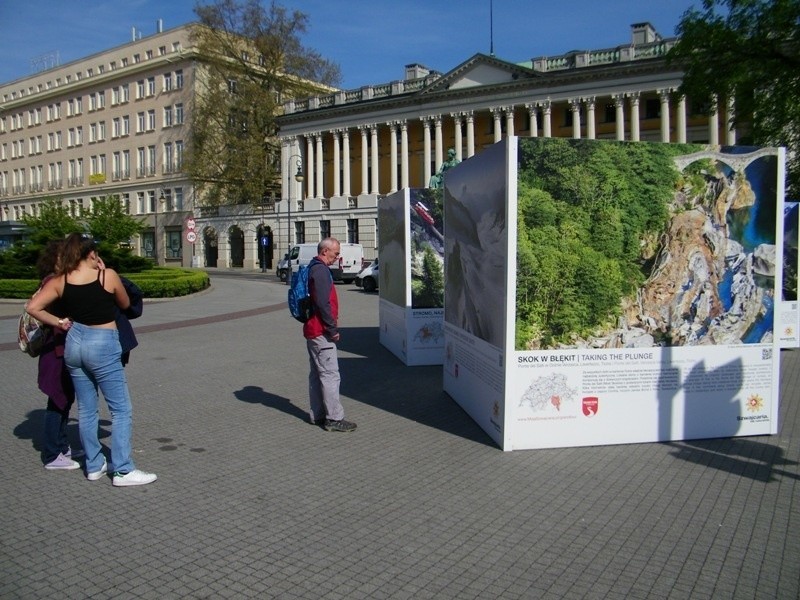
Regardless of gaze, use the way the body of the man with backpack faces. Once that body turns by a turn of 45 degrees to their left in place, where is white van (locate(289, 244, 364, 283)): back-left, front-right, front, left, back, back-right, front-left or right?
front-left

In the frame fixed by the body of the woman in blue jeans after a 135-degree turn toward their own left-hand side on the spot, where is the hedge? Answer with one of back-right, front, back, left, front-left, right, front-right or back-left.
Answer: right

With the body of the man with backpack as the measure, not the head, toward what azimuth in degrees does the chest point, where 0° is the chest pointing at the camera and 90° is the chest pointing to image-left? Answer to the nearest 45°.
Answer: approximately 270°

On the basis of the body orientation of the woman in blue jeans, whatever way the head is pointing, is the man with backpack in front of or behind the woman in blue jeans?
in front

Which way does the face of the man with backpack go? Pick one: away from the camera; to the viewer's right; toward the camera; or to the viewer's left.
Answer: to the viewer's right

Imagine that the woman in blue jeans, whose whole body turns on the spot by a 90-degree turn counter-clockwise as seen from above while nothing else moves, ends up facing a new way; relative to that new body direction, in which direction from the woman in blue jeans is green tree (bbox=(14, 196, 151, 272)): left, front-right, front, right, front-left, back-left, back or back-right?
front-right

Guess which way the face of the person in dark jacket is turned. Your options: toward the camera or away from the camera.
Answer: away from the camera

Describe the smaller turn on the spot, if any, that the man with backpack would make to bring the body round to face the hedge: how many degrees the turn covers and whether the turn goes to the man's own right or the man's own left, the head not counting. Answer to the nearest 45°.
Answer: approximately 90° to the man's own left

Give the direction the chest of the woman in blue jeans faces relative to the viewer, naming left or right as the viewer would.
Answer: facing away from the viewer and to the right of the viewer

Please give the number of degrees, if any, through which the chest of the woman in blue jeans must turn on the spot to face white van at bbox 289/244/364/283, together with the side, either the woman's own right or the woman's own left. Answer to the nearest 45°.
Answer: approximately 45° to the woman's own left

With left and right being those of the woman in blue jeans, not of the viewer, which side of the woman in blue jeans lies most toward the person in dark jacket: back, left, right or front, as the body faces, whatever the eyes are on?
left
